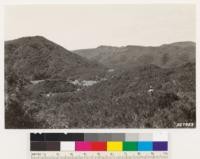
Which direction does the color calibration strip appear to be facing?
toward the camera
